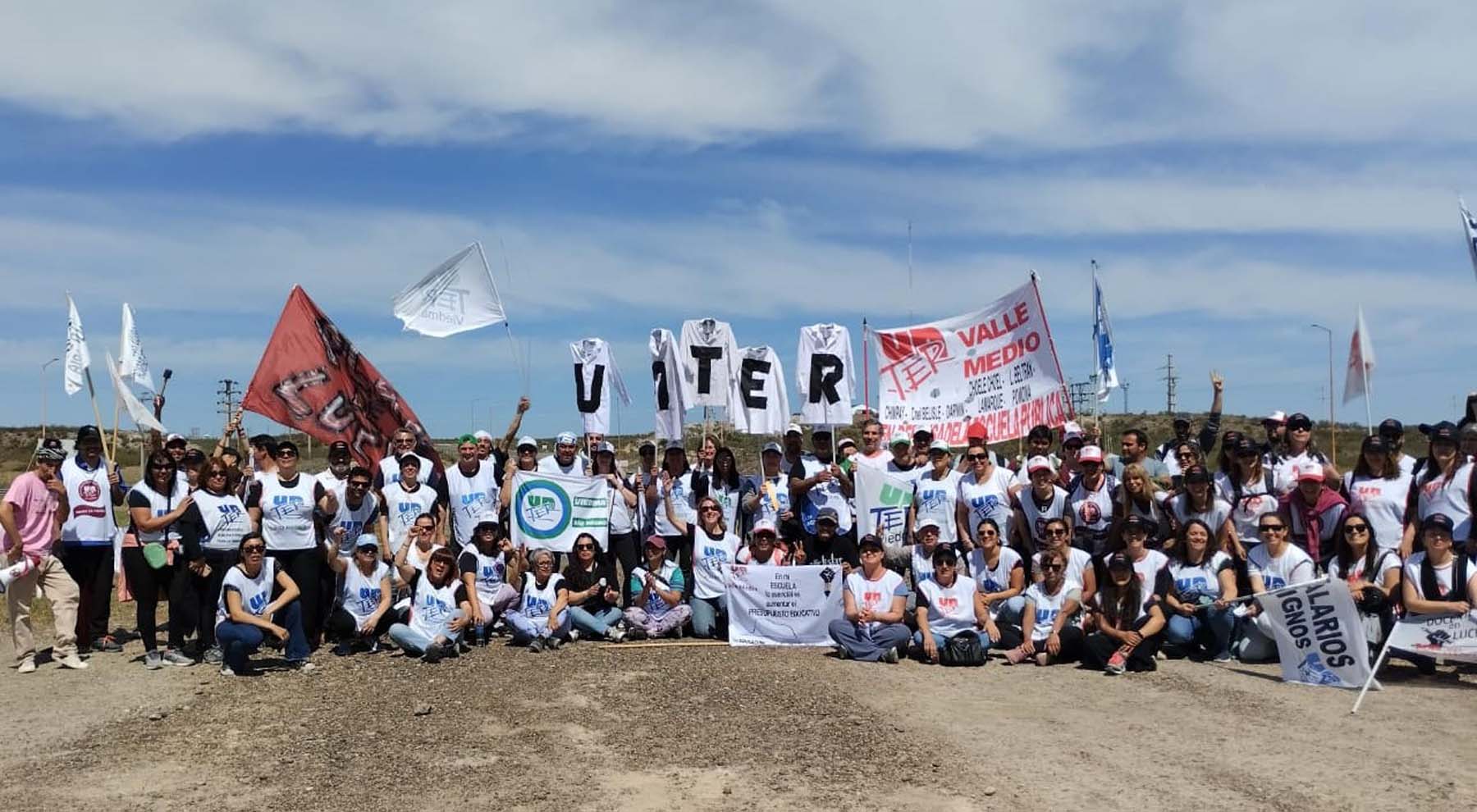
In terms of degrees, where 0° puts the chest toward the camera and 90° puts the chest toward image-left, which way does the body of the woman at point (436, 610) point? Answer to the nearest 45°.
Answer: approximately 0°

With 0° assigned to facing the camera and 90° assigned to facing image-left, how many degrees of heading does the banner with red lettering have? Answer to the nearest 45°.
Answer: approximately 0°

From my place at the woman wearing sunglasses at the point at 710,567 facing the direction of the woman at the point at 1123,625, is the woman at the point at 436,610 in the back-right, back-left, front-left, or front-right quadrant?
back-right

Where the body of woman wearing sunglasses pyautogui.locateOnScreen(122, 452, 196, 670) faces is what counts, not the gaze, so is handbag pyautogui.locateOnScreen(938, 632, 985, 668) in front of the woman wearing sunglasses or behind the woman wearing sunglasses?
in front

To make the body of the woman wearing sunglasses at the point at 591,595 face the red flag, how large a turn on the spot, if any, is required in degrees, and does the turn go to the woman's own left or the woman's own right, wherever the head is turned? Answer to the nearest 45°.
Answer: approximately 135° to the woman's own right

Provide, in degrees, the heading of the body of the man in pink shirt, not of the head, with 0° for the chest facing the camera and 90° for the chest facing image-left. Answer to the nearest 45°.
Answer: approximately 315°

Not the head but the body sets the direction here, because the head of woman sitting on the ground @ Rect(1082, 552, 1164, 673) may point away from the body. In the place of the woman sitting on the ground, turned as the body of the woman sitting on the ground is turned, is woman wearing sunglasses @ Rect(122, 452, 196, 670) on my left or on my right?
on my right
